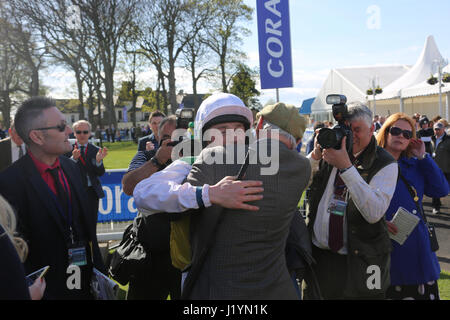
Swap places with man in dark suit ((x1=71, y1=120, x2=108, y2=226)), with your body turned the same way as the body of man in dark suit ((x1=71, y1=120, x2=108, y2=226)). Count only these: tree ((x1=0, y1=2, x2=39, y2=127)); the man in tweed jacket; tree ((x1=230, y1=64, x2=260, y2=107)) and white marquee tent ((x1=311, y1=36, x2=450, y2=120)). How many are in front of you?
1

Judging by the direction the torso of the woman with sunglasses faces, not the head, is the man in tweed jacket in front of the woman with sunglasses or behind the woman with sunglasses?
in front

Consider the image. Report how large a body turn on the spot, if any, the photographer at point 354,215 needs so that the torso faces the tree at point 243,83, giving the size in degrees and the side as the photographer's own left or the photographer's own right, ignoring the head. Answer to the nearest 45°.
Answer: approximately 135° to the photographer's own right

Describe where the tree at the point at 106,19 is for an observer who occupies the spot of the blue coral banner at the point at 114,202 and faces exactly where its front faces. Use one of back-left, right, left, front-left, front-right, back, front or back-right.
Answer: back

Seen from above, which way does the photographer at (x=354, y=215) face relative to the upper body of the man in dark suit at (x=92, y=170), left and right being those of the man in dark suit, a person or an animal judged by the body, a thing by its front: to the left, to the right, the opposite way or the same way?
to the right

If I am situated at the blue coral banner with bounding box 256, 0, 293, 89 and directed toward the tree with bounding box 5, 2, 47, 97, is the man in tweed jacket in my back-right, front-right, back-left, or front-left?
back-left

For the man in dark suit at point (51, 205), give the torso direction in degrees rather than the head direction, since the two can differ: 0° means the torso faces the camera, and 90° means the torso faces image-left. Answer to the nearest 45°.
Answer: approximately 315°

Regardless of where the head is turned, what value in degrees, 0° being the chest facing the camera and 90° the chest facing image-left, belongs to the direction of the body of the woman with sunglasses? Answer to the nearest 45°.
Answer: approximately 45°

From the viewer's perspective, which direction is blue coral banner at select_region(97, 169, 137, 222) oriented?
toward the camera

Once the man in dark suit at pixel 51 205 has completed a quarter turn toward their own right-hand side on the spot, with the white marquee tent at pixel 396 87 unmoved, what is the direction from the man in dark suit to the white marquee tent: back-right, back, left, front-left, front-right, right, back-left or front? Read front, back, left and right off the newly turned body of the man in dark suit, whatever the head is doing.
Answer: back

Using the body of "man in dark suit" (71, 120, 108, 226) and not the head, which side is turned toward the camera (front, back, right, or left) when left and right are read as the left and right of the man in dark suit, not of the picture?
front

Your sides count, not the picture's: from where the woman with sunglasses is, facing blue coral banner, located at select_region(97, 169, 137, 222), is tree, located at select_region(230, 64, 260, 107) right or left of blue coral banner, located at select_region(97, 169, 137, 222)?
right

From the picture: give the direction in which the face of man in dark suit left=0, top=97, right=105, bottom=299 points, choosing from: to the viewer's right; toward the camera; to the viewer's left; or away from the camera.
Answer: to the viewer's right

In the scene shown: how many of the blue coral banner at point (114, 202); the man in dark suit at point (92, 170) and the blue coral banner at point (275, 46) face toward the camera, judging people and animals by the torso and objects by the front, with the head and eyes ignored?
3

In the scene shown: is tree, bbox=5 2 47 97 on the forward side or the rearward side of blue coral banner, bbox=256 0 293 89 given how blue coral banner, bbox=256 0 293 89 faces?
on the rearward side

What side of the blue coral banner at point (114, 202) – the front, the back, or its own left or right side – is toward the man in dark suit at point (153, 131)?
front

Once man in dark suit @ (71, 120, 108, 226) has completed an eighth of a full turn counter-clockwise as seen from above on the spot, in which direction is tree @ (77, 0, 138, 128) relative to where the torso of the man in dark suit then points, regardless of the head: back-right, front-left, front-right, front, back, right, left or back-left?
back-left
